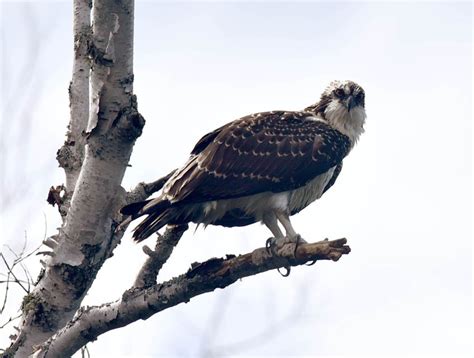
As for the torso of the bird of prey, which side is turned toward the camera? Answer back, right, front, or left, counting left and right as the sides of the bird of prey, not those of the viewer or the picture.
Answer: right

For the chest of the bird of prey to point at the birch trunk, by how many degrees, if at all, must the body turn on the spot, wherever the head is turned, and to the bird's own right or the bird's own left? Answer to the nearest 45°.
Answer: approximately 135° to the bird's own right
